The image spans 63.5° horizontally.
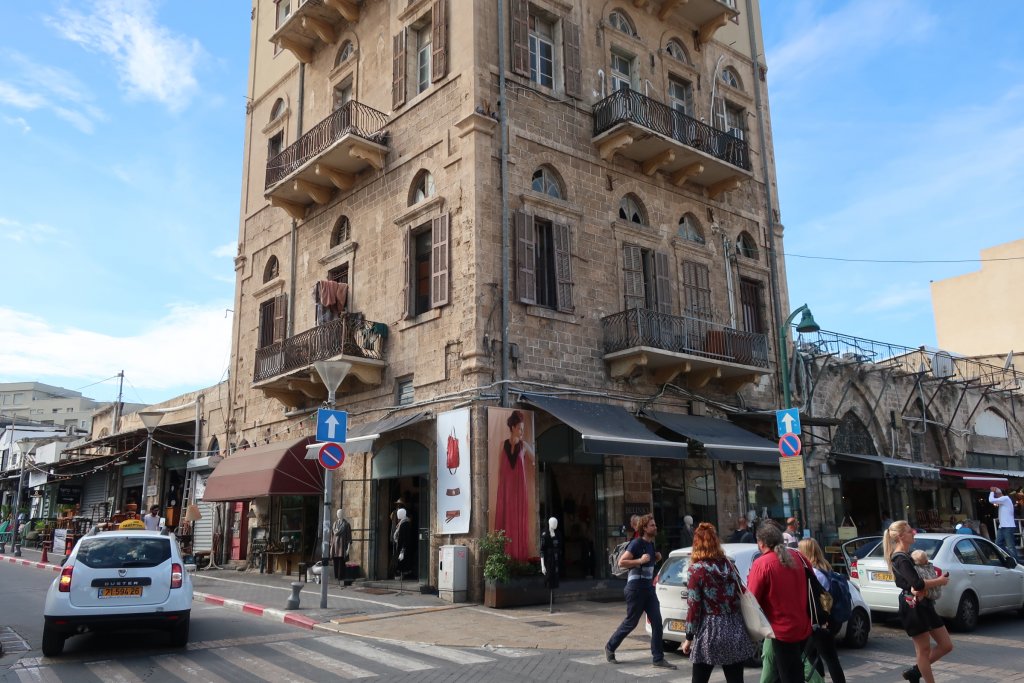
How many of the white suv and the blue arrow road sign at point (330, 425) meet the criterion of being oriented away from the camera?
1

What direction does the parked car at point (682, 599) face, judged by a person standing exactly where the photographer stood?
facing away from the viewer and to the right of the viewer

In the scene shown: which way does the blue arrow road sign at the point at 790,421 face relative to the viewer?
toward the camera

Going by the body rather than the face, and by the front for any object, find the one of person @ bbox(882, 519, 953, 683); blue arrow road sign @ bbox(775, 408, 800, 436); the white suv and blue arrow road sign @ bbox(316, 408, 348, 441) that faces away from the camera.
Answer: the white suv

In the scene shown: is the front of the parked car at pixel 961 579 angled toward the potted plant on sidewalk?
no

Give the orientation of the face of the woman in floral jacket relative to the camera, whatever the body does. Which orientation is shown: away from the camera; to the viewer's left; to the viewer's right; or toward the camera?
away from the camera

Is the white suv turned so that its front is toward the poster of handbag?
no

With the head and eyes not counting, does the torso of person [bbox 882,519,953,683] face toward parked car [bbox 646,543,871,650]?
no

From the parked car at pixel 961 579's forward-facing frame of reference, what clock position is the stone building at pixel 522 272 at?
The stone building is roughly at 8 o'clock from the parked car.

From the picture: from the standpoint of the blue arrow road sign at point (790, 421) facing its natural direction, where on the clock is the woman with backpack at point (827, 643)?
The woman with backpack is roughly at 12 o'clock from the blue arrow road sign.

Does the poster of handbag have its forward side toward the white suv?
yes

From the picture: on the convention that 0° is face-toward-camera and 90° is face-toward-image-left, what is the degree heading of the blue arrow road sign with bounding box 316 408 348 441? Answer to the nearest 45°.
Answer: approximately 0°

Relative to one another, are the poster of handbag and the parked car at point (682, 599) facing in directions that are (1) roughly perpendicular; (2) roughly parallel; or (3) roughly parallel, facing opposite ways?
roughly parallel, facing opposite ways

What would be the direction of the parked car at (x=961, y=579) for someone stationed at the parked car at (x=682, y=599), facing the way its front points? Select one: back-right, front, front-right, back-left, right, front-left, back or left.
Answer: front

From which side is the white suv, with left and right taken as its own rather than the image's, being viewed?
back

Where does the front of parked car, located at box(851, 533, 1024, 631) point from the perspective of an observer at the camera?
facing away from the viewer and to the right of the viewer

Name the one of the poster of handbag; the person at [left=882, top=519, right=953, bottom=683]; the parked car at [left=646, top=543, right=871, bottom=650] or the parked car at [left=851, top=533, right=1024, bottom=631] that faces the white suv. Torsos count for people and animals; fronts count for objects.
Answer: the poster of handbag
